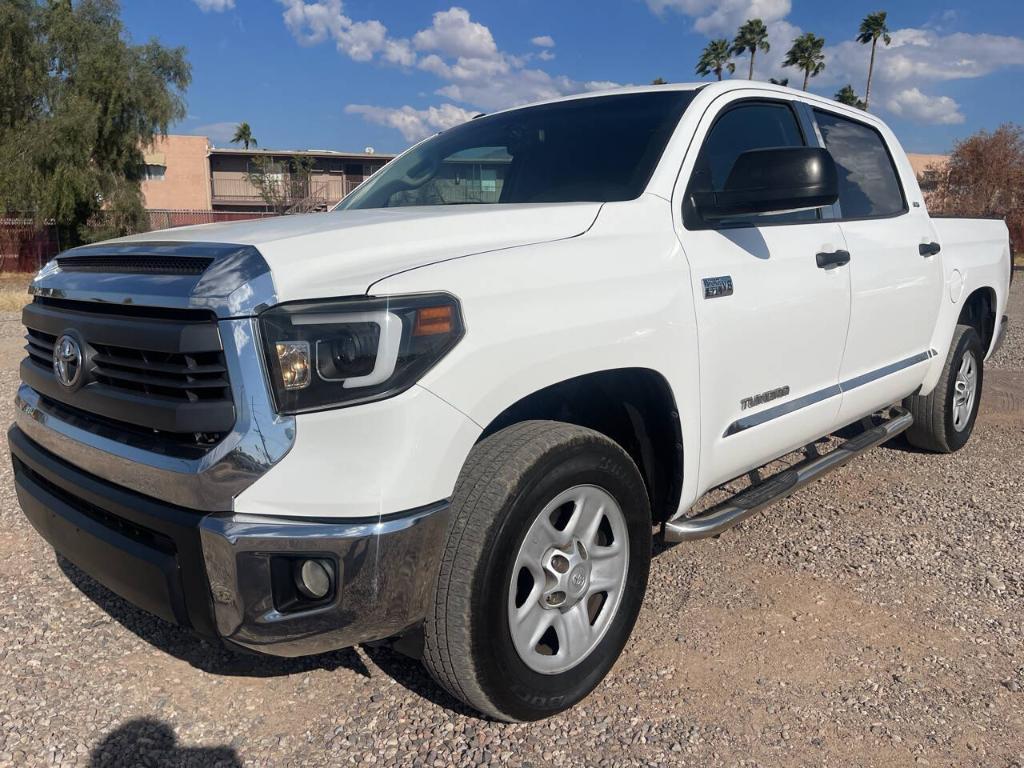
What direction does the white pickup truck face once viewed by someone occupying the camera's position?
facing the viewer and to the left of the viewer

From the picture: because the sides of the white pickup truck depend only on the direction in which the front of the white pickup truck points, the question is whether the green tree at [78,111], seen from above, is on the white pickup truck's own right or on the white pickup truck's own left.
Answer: on the white pickup truck's own right

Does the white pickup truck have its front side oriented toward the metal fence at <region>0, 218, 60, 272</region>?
no
